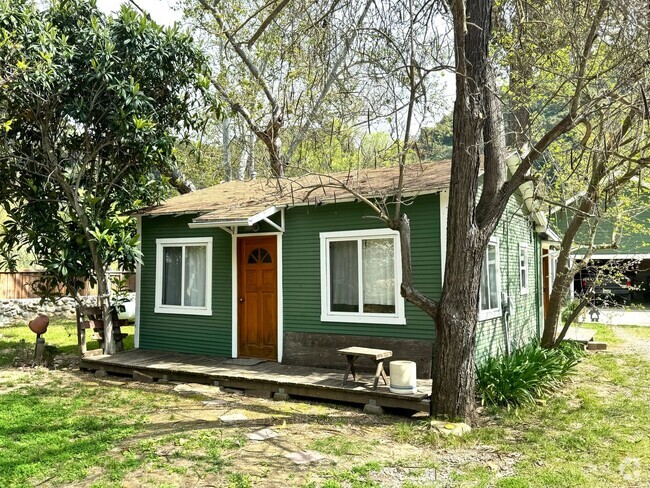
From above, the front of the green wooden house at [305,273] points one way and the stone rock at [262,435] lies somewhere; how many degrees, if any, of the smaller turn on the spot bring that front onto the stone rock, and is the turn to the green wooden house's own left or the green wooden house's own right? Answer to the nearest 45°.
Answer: approximately 45° to the green wooden house's own left

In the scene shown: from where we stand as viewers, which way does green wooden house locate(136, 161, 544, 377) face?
facing the viewer and to the left of the viewer

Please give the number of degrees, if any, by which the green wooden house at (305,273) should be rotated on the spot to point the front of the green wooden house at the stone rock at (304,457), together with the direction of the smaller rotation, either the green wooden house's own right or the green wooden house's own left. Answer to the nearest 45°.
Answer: approximately 45° to the green wooden house's own left

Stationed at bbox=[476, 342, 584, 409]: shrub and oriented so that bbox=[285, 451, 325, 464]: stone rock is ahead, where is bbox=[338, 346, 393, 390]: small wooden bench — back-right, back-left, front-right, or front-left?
front-right

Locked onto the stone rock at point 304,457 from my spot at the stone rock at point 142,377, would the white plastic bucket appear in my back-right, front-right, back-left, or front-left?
front-left

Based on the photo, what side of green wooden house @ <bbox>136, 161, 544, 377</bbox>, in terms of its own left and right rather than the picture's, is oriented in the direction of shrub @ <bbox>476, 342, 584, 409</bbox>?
left

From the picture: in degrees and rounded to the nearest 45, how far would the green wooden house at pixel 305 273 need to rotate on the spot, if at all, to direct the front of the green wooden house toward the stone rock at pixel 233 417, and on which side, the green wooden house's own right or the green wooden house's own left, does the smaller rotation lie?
approximately 45° to the green wooden house's own left

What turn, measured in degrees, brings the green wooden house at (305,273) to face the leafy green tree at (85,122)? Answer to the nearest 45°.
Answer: approximately 45° to its right
